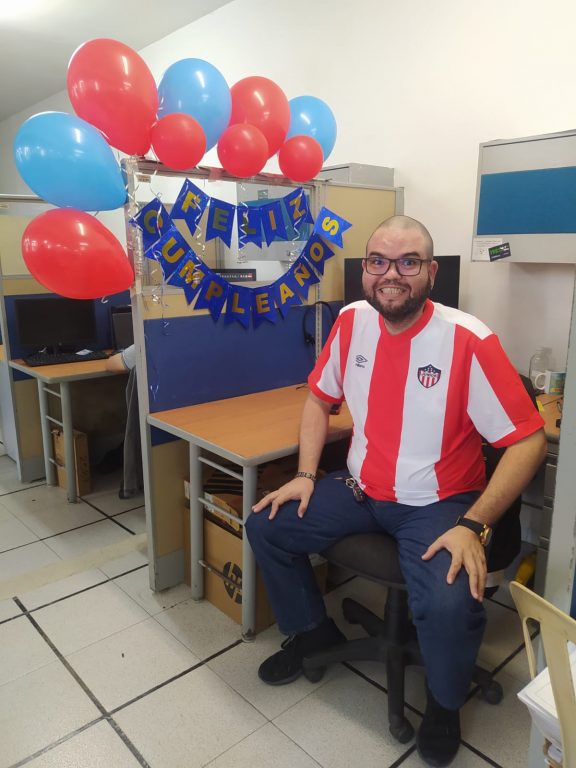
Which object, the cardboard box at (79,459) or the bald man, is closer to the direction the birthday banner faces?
the bald man

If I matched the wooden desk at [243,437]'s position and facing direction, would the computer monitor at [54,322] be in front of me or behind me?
behind

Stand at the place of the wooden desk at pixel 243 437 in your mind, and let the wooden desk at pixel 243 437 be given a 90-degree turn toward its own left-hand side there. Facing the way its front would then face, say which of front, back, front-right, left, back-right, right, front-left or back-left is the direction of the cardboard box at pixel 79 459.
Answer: left

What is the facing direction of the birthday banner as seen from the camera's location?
facing the viewer

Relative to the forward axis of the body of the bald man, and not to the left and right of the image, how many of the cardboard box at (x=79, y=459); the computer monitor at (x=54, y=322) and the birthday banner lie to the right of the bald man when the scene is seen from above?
3

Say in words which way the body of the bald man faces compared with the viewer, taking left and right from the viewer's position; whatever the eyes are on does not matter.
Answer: facing the viewer and to the left of the viewer

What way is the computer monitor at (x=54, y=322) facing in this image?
toward the camera

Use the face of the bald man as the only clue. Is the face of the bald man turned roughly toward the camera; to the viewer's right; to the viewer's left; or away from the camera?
toward the camera

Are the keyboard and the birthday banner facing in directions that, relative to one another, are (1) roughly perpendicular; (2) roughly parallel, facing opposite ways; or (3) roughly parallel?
roughly parallel

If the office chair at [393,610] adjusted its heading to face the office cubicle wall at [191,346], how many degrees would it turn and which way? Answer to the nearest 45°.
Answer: approximately 90° to its right

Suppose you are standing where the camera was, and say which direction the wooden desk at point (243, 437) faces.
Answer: facing the viewer and to the right of the viewer

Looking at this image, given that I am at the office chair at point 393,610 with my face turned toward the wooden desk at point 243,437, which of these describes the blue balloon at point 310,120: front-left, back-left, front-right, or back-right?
front-right
